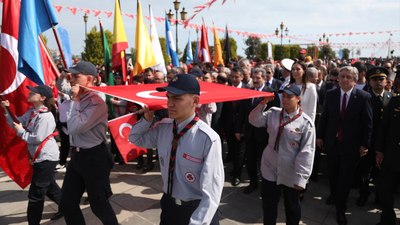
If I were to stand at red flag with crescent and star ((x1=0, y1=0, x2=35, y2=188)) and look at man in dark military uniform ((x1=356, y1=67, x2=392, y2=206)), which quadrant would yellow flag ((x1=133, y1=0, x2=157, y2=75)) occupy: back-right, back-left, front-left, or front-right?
front-left

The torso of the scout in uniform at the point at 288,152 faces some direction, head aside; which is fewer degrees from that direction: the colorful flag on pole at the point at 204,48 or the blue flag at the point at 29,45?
the blue flag

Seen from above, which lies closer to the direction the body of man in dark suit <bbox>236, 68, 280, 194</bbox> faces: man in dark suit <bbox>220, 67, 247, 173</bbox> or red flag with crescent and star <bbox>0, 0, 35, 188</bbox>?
the red flag with crescent and star

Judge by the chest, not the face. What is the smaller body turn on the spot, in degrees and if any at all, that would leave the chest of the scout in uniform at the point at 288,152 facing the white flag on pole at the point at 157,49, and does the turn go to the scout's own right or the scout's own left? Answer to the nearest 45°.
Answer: approximately 90° to the scout's own right

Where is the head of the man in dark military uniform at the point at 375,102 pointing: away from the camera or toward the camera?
toward the camera

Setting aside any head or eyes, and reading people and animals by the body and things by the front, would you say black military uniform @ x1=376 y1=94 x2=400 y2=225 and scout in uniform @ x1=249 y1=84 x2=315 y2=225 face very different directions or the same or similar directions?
same or similar directions

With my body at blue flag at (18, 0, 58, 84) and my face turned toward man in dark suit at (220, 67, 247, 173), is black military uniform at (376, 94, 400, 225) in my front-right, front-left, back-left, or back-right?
front-right

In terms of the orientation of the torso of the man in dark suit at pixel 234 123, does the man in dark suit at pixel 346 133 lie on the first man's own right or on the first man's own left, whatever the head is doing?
on the first man's own left

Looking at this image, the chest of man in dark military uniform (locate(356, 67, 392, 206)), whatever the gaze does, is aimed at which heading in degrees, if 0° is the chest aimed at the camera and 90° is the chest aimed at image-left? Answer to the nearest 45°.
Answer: approximately 0°

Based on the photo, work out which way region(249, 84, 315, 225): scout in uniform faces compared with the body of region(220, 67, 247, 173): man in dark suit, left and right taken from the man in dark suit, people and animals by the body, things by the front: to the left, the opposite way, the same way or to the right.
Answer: the same way

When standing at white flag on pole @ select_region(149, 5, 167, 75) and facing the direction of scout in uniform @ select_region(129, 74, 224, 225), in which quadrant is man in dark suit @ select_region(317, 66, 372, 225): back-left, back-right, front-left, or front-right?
front-left

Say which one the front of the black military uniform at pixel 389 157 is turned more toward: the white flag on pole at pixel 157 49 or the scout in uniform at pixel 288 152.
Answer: the scout in uniform

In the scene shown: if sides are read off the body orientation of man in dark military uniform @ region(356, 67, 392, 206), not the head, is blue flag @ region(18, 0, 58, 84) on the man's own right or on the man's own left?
on the man's own right

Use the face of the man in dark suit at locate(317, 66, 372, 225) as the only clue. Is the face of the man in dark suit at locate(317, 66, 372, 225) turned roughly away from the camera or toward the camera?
toward the camera
